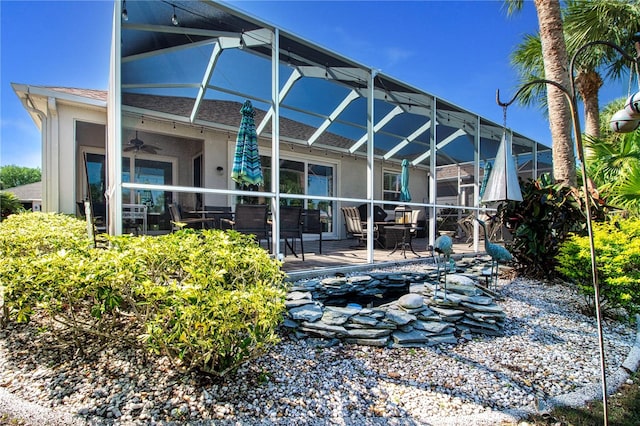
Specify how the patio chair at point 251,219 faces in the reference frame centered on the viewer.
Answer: facing away from the viewer

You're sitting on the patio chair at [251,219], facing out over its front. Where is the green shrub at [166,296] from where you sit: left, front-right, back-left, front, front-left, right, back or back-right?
back

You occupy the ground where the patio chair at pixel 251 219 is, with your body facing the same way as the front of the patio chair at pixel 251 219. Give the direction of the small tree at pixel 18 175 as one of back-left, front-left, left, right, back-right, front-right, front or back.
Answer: front-left

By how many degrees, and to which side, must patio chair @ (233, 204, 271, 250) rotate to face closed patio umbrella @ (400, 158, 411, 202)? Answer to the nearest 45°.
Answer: approximately 45° to its right

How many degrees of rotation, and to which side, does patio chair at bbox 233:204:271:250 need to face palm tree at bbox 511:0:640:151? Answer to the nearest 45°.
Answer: approximately 90° to its right

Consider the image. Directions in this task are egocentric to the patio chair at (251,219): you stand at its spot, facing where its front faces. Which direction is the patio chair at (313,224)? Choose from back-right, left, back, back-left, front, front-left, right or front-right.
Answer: front-right

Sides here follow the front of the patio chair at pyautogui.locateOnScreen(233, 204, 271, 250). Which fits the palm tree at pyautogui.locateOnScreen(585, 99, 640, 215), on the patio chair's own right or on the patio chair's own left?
on the patio chair's own right

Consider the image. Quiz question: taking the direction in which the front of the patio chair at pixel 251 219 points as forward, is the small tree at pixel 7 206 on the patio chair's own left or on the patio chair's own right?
on the patio chair's own left
